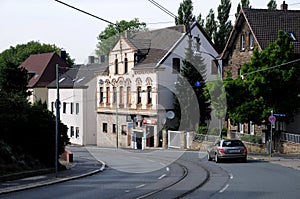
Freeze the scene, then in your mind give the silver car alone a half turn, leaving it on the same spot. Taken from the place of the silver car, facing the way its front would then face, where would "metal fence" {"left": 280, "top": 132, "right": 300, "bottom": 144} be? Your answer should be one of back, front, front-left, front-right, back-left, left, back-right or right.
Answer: left

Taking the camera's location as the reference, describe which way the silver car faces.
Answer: facing away from the viewer and to the left of the viewer

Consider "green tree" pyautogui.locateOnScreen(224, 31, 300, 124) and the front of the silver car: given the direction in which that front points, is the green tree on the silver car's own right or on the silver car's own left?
on the silver car's own right
